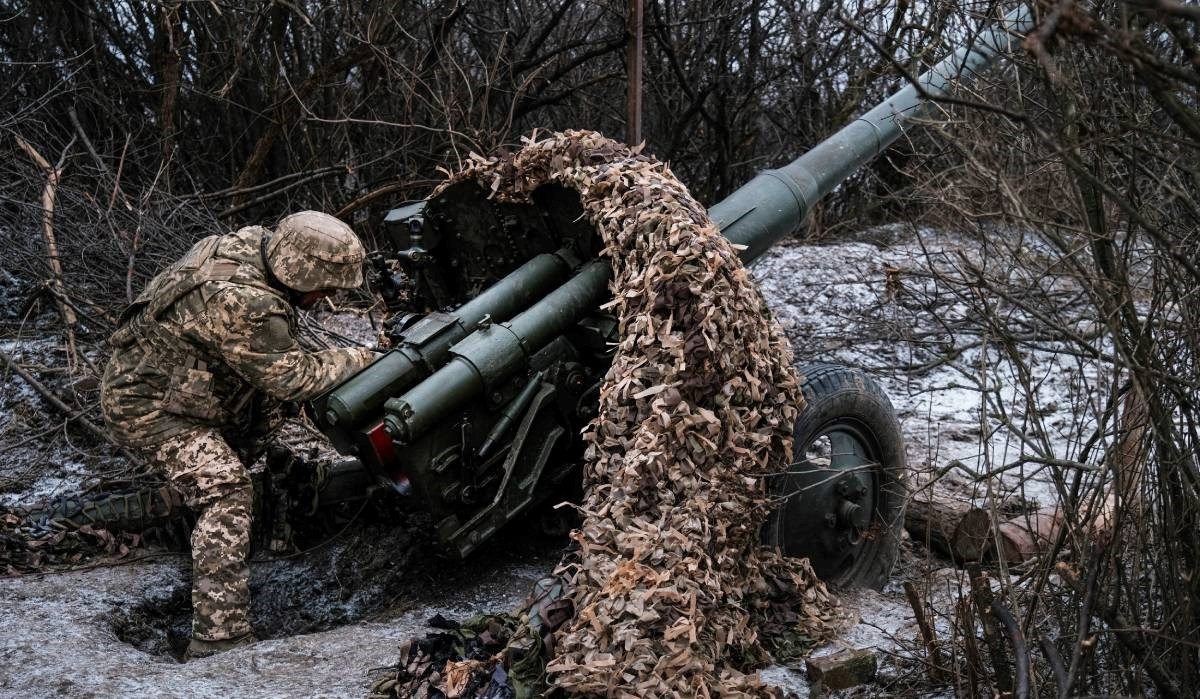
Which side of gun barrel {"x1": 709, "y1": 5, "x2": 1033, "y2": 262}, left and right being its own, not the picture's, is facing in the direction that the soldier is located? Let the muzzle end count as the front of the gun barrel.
back

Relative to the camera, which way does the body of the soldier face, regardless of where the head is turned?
to the viewer's right

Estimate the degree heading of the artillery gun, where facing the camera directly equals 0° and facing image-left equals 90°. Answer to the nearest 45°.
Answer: approximately 225°

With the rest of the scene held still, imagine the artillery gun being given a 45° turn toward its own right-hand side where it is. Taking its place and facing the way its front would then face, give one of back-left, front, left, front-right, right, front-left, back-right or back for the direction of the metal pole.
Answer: left

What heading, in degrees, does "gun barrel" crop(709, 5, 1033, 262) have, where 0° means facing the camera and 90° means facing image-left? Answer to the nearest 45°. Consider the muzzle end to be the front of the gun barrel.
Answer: approximately 225°

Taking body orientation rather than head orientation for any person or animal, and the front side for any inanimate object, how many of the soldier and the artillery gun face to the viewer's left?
0

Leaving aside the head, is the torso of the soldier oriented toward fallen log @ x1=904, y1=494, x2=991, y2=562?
yes

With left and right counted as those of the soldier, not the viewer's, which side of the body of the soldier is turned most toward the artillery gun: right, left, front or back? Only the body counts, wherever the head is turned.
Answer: front

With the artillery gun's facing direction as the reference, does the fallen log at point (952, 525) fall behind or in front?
in front
